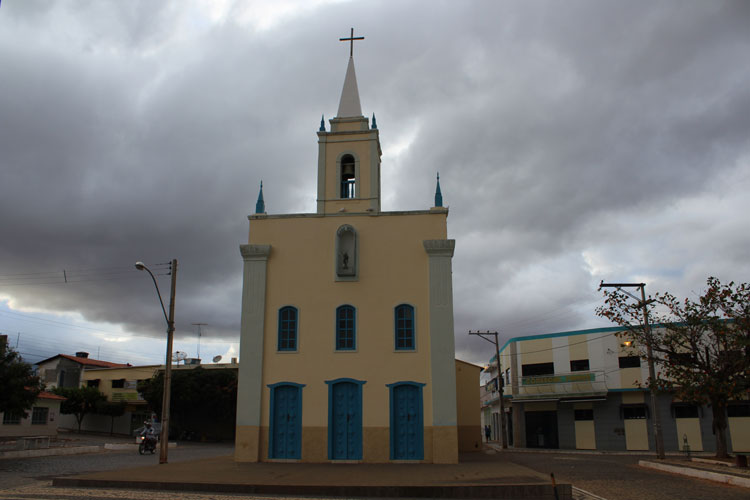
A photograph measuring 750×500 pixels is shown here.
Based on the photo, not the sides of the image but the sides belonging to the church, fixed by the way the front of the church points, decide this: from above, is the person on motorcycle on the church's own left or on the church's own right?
on the church's own right

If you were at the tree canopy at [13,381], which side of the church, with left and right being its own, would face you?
right

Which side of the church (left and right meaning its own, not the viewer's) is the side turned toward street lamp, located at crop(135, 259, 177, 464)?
right

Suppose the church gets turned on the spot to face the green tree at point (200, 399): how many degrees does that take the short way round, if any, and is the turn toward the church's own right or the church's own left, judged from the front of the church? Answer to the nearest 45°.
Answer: approximately 135° to the church's own right

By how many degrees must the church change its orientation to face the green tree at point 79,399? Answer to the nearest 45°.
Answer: approximately 135° to its right

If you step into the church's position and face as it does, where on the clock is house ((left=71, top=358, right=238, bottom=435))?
The house is roughly at 5 o'clock from the church.

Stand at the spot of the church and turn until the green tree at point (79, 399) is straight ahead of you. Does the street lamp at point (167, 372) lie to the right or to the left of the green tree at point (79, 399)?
left

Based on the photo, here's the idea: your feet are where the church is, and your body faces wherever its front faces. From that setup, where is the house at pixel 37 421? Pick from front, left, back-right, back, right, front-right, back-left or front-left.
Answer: back-right

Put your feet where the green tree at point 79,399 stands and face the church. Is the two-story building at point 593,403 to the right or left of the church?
left

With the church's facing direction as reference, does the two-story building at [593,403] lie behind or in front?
behind

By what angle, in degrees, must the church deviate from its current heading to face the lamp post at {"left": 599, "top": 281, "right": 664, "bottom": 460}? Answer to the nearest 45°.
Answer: approximately 90° to its left

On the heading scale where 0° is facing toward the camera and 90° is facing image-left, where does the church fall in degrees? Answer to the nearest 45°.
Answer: approximately 0°

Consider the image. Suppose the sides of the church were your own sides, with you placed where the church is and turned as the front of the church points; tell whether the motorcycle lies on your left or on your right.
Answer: on your right
